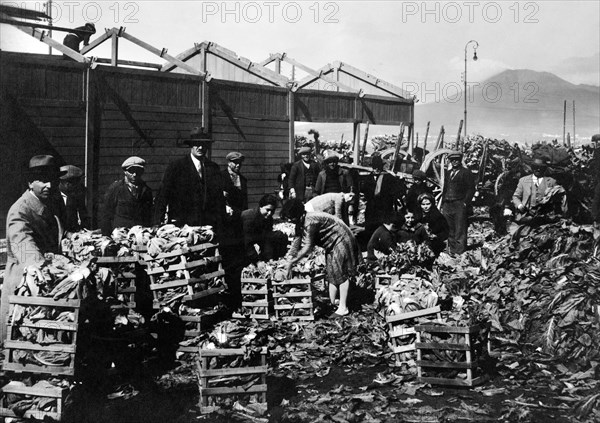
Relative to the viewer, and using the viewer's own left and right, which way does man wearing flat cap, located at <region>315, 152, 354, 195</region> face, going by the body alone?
facing the viewer

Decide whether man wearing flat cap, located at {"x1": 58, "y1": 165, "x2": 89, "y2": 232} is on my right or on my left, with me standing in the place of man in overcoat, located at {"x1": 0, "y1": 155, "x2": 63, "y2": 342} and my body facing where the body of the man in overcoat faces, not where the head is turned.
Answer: on my left

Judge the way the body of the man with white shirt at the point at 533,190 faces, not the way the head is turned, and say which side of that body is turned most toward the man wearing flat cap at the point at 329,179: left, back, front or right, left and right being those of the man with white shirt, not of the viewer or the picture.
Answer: right

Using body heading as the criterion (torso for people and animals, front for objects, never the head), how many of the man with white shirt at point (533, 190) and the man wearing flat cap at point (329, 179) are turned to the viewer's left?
0

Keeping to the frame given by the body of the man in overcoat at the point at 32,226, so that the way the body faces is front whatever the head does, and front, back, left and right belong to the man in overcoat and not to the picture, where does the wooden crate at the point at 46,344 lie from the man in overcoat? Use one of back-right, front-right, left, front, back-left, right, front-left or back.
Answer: front-right

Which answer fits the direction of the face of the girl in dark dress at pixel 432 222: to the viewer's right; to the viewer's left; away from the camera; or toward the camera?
toward the camera

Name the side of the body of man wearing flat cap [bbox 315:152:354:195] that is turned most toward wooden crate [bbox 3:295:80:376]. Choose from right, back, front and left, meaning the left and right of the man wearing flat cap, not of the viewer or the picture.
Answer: front

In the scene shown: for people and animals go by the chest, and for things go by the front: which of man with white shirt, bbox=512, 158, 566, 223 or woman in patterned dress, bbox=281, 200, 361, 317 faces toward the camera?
the man with white shirt

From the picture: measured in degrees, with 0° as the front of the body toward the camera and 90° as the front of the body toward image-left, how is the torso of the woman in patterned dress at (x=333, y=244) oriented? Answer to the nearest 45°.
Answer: approximately 90°

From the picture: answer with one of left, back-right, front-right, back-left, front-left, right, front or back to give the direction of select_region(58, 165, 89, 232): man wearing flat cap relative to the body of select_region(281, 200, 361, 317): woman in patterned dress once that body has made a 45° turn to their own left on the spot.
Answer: front-right

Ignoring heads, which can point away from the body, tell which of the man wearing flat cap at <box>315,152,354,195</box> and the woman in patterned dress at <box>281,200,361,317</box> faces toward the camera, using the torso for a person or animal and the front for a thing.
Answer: the man wearing flat cap

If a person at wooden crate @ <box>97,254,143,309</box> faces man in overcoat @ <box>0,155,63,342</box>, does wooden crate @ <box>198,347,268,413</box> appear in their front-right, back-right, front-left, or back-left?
front-left

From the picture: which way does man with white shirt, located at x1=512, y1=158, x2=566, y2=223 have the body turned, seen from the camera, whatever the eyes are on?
toward the camera

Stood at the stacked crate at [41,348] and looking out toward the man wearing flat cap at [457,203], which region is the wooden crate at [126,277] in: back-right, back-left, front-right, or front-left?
front-left

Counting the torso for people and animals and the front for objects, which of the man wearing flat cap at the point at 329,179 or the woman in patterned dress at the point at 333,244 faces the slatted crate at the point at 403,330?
the man wearing flat cap

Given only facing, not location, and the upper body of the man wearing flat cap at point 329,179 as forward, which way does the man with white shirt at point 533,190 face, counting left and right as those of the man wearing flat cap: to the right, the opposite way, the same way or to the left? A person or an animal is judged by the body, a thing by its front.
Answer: the same way
